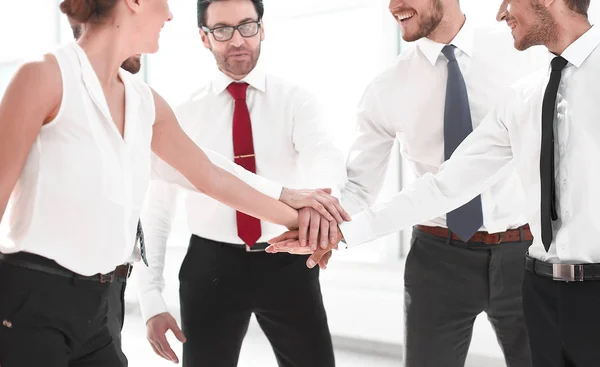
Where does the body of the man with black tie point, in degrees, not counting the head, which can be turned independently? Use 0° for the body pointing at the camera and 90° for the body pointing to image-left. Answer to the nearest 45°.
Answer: approximately 45°

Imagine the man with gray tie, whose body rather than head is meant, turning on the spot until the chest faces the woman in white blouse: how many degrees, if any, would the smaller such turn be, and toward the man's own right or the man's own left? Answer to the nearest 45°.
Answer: approximately 45° to the man's own right

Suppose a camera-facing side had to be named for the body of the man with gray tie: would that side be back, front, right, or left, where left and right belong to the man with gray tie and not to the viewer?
front

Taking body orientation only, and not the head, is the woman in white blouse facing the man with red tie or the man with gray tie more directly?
the man with gray tie

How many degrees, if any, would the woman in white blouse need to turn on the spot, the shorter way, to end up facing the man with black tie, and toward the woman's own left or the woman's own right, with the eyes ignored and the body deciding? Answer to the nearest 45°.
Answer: approximately 45° to the woman's own left

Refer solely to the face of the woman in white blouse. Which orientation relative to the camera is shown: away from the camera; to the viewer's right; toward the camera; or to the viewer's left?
to the viewer's right

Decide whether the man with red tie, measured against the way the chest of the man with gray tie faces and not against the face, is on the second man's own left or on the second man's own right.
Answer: on the second man's own right

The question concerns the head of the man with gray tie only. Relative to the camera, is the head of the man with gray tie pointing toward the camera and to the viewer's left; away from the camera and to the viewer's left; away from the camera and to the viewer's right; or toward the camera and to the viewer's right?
toward the camera and to the viewer's left

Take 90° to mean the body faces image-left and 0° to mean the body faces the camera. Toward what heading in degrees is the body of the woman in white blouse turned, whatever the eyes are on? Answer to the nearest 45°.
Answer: approximately 315°

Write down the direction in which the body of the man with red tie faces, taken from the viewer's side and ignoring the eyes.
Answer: toward the camera

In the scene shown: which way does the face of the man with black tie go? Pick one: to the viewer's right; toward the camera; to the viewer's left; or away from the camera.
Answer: to the viewer's left

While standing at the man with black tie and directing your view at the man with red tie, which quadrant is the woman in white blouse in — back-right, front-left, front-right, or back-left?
front-left

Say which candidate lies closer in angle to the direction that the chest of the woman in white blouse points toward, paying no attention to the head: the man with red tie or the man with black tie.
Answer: the man with black tie
